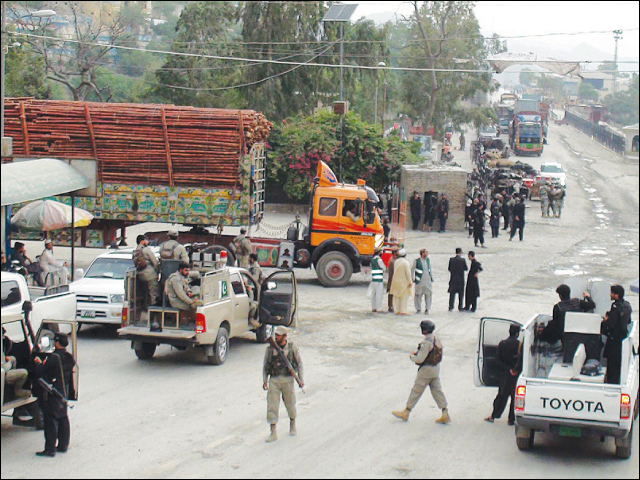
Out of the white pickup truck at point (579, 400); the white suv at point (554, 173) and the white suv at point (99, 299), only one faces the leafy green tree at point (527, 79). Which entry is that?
the white pickup truck

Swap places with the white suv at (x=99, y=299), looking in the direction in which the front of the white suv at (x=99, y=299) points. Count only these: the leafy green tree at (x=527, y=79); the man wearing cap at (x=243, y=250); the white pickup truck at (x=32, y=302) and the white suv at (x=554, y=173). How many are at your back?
3

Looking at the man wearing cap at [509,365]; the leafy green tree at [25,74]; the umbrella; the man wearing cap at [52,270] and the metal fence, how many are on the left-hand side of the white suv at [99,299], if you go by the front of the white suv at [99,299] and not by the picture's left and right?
2

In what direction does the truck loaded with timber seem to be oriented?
to the viewer's right

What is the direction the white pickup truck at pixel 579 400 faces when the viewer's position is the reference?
facing away from the viewer

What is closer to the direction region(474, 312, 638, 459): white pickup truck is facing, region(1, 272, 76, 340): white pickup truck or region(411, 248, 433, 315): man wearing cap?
the man wearing cap

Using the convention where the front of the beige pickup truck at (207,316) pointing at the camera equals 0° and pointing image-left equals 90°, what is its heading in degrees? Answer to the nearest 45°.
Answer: approximately 225°

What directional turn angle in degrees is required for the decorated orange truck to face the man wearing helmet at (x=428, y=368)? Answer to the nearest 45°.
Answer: approximately 90° to its right
